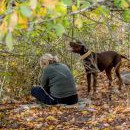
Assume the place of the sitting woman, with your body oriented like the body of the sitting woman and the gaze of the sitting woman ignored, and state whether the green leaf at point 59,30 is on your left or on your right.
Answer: on your left

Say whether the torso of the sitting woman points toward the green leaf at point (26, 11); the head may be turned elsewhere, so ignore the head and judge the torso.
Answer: no

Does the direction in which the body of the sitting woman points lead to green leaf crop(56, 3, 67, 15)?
no

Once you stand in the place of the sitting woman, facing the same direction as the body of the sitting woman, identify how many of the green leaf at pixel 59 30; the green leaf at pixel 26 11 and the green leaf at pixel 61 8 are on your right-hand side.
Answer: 0
